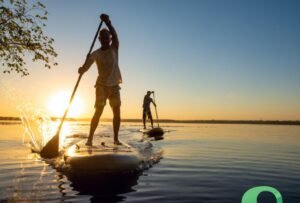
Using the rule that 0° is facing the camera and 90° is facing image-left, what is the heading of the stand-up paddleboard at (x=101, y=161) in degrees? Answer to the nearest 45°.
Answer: approximately 0°

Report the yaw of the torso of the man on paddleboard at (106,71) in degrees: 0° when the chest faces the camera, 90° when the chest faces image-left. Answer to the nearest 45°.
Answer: approximately 0°
